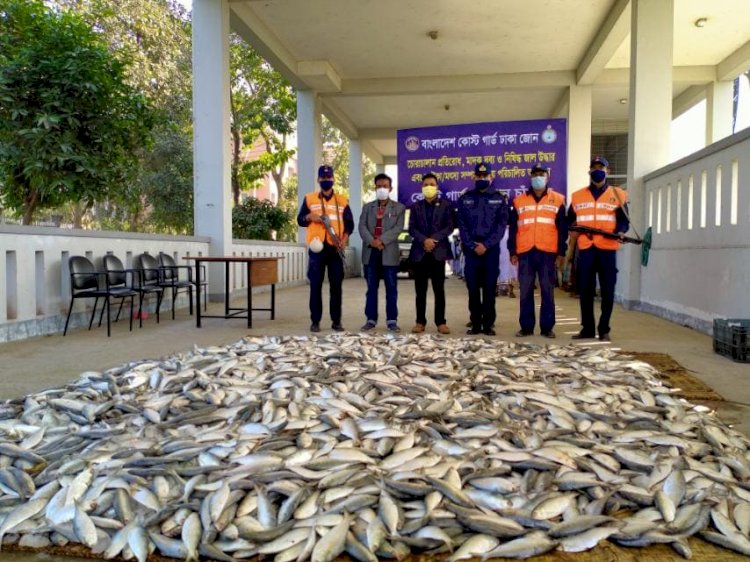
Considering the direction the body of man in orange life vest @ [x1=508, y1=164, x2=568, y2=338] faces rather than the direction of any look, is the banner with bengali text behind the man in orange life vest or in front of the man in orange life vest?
behind

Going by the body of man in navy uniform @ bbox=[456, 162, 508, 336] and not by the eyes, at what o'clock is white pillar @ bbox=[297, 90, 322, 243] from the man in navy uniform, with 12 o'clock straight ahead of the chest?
The white pillar is roughly at 5 o'clock from the man in navy uniform.

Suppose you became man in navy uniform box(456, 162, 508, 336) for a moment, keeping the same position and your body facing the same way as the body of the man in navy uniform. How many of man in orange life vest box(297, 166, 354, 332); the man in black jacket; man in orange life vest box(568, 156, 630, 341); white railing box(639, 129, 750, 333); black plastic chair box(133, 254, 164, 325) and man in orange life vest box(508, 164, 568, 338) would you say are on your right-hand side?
3

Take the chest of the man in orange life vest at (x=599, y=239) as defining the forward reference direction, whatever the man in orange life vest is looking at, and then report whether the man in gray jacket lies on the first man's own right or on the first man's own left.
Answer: on the first man's own right

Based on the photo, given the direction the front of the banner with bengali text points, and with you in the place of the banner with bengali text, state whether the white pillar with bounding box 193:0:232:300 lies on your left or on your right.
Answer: on your right

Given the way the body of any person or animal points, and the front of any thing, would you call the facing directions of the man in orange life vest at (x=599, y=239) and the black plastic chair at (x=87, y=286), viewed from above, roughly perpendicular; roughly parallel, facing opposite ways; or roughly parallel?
roughly perpendicular

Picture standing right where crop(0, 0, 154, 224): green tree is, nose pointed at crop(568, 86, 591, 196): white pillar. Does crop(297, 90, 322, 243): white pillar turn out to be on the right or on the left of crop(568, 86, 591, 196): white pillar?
left

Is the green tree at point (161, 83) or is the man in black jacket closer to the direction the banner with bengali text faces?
the man in black jacket

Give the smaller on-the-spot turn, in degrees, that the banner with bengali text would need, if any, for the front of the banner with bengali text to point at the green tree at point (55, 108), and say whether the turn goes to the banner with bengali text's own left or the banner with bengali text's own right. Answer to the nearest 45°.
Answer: approximately 45° to the banner with bengali text's own right

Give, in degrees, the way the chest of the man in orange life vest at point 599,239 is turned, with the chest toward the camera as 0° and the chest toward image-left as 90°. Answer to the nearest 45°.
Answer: approximately 0°

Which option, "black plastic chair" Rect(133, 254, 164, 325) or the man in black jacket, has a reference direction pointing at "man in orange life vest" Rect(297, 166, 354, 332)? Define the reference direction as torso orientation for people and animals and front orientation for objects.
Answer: the black plastic chair
